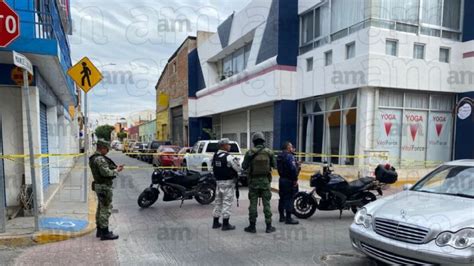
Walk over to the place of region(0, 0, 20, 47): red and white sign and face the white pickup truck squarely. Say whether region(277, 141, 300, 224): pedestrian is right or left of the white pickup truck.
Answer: right

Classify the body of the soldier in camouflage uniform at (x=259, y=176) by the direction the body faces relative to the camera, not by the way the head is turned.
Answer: away from the camera

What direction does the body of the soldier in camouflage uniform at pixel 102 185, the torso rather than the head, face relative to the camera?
to the viewer's right

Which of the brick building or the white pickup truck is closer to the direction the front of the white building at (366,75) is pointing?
the white pickup truck

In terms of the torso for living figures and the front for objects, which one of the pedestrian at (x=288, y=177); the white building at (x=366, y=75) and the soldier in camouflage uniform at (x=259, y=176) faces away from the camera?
the soldier in camouflage uniform

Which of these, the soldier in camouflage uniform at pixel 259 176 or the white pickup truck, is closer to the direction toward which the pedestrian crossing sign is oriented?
the soldier in camouflage uniform
